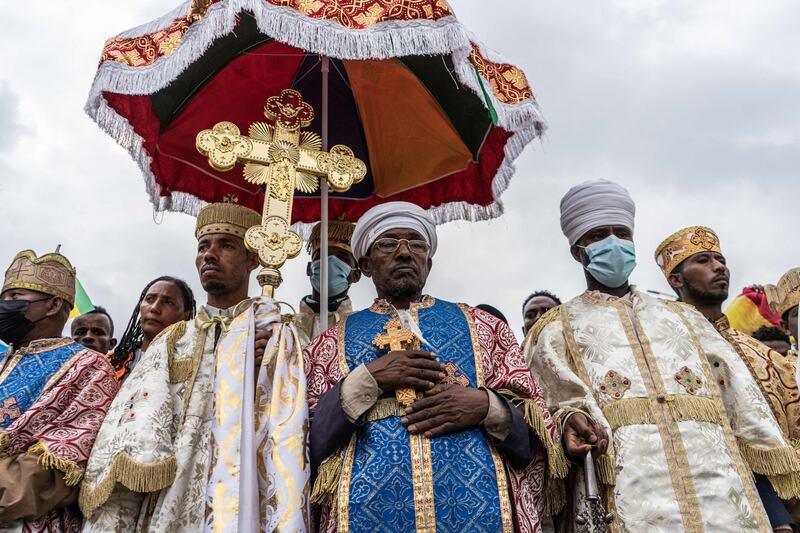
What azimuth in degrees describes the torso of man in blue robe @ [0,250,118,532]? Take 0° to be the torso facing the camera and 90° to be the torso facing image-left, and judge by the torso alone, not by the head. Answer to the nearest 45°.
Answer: approximately 45°

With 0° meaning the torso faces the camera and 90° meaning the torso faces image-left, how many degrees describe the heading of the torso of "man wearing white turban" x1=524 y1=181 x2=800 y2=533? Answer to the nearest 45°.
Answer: approximately 0°

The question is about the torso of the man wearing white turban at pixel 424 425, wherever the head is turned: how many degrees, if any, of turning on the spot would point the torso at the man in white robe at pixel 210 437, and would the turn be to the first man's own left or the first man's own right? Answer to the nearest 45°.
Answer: approximately 90° to the first man's own right

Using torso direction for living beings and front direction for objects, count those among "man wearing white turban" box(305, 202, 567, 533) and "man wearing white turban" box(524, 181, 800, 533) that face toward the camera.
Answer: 2

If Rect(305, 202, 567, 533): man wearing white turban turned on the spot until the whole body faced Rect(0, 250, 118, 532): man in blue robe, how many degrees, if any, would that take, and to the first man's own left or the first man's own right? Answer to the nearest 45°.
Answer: approximately 90° to the first man's own right

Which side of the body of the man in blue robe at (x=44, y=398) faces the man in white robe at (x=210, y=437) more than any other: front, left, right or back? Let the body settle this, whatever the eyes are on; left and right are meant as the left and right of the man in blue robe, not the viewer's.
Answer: left

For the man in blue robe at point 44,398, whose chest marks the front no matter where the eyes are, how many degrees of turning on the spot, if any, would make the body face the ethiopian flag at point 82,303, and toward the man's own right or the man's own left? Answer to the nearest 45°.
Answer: approximately 135° to the man's own right

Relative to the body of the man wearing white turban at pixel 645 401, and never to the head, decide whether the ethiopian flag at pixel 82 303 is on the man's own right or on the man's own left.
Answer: on the man's own right
